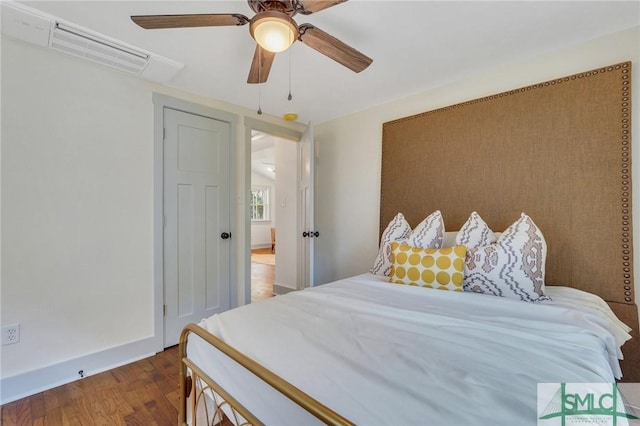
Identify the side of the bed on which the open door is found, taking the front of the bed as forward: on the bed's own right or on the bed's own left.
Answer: on the bed's own right

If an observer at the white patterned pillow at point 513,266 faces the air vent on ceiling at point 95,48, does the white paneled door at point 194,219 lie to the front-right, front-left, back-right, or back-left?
front-right

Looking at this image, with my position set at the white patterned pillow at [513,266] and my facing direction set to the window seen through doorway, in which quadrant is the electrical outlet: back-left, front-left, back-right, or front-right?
front-left

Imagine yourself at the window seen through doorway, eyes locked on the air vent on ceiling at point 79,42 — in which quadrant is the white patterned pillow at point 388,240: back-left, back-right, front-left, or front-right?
front-left

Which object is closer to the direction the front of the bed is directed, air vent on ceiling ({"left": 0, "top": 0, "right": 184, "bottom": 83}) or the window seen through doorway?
the air vent on ceiling

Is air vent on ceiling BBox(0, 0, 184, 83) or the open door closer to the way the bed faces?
the air vent on ceiling

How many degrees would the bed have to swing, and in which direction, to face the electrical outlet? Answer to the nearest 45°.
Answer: approximately 45° to its right

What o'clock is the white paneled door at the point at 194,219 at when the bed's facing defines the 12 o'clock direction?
The white paneled door is roughly at 2 o'clock from the bed.

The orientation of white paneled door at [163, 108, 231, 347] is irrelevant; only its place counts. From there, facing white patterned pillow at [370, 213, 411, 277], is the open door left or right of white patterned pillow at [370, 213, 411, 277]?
left

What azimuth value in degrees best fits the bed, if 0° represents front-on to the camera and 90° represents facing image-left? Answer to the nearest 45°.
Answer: approximately 45°

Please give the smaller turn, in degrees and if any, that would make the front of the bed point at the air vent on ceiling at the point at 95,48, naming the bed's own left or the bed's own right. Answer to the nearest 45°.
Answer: approximately 45° to the bed's own right

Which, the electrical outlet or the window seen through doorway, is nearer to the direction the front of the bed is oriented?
the electrical outlet

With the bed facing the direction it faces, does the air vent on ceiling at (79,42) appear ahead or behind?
ahead

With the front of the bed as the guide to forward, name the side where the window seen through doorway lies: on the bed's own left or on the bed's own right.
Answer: on the bed's own right
